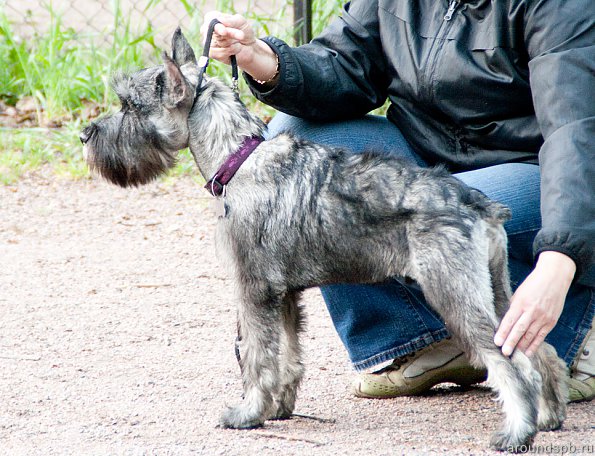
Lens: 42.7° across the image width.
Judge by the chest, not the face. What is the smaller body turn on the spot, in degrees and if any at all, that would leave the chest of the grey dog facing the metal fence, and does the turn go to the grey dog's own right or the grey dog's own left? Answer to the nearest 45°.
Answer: approximately 90° to the grey dog's own right

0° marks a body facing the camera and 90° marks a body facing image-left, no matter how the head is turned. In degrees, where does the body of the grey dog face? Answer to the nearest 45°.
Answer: approximately 90°
